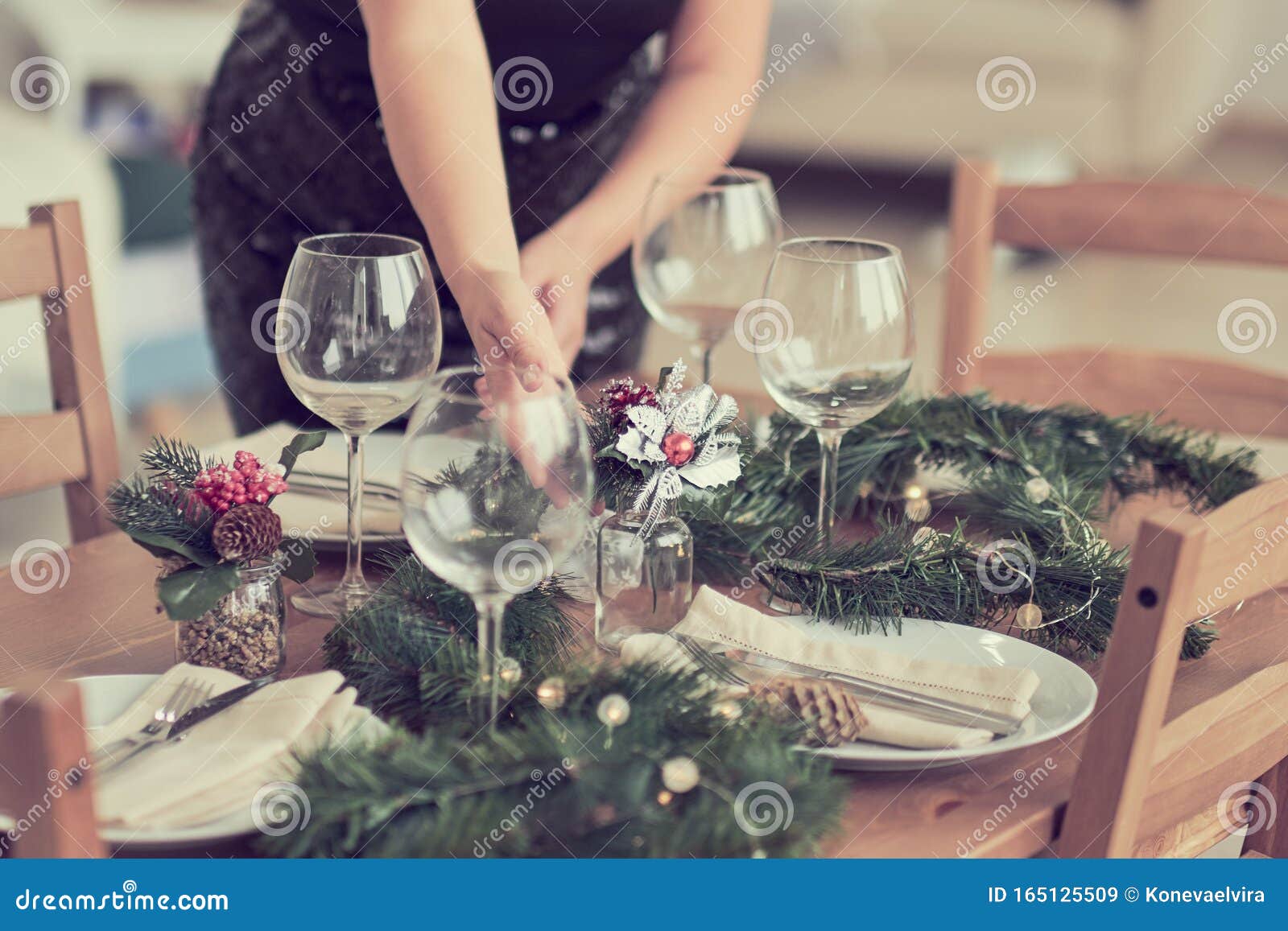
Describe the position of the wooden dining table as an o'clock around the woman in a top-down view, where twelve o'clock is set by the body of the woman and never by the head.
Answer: The wooden dining table is roughly at 1 o'clock from the woman.

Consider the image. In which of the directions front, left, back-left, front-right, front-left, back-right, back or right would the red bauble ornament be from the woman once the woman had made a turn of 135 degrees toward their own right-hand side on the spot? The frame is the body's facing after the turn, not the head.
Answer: left

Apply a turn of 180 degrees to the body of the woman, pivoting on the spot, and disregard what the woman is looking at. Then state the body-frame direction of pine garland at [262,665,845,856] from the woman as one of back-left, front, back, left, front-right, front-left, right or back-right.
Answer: back-left

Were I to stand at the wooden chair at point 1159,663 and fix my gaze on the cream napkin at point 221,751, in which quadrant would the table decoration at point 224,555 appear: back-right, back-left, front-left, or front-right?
front-right

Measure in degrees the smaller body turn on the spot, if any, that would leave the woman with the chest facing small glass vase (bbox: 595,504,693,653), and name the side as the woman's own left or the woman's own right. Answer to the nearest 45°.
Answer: approximately 45° to the woman's own right

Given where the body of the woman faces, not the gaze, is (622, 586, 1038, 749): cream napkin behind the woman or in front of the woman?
in front

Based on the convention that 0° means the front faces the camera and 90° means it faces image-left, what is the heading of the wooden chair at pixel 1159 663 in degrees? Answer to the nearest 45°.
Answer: approximately 135°

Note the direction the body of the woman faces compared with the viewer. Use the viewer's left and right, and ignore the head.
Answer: facing the viewer and to the right of the viewer

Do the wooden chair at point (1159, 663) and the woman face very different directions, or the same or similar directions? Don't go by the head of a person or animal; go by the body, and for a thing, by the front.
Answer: very different directions

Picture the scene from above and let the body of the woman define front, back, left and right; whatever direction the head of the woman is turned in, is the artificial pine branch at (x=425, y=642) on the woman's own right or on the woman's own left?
on the woman's own right

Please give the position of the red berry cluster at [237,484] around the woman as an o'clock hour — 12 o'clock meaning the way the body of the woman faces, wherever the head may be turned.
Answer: The red berry cluster is roughly at 2 o'clock from the woman.
